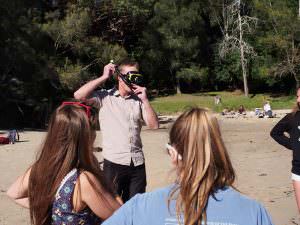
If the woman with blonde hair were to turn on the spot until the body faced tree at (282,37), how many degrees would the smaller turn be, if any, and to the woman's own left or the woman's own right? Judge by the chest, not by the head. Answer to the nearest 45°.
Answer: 0° — they already face it

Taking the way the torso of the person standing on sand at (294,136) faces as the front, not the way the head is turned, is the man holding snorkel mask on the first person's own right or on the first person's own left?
on the first person's own right

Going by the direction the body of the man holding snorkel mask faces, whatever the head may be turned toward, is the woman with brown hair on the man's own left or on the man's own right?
on the man's own right

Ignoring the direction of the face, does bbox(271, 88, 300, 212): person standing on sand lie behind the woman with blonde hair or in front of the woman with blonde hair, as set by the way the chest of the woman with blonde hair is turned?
in front

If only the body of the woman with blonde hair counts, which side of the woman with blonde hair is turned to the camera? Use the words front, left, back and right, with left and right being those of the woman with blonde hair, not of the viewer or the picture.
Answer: back

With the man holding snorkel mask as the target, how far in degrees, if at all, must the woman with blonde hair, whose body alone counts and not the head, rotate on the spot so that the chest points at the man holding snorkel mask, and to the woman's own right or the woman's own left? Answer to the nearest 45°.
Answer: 0° — they already face them

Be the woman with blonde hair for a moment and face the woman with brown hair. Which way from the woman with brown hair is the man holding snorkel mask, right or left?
right

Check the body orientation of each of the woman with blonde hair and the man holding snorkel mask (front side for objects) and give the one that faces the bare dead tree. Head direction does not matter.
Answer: the woman with blonde hair

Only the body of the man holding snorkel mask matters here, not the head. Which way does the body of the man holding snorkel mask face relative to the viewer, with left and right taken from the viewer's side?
facing the viewer and to the right of the viewer
